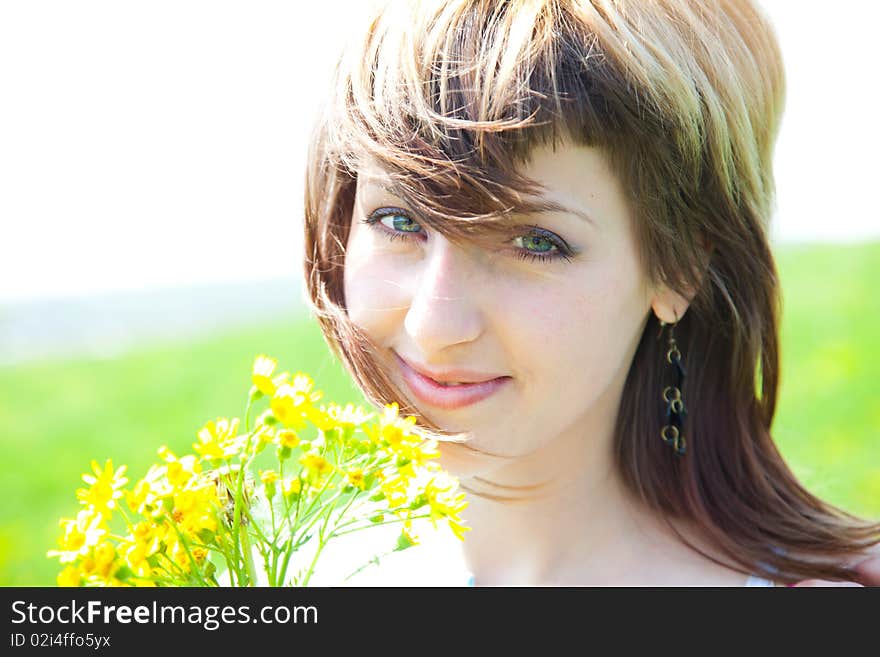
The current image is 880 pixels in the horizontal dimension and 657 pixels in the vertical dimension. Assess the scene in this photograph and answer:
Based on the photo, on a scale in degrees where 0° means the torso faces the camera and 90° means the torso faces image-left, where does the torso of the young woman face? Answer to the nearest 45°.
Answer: approximately 45°
